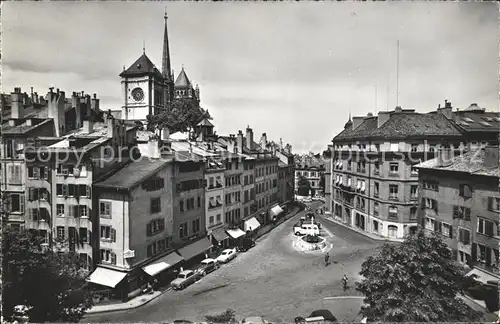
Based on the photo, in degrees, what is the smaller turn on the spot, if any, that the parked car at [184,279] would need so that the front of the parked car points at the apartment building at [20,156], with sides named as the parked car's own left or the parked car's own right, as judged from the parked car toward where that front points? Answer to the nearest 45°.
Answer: approximately 45° to the parked car's own right

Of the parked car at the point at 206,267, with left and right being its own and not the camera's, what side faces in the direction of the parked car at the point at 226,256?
back

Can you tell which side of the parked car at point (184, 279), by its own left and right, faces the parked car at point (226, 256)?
back

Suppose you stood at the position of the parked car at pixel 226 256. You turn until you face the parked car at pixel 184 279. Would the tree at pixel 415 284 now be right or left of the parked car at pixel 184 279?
left

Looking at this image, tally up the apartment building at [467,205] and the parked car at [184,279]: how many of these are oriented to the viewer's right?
0

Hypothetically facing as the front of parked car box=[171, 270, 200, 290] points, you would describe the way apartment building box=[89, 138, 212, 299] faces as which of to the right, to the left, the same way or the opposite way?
to the left

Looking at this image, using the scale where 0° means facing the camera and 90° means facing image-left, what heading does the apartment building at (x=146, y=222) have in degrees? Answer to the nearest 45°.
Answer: approximately 315°

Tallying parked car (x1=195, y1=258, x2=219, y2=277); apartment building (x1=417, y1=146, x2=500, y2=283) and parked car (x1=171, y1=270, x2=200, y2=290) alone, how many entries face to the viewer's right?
0

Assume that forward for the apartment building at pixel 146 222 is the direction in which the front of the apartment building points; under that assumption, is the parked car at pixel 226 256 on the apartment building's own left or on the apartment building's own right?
on the apartment building's own left

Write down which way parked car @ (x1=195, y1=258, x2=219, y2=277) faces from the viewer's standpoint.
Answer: facing the viewer and to the left of the viewer
